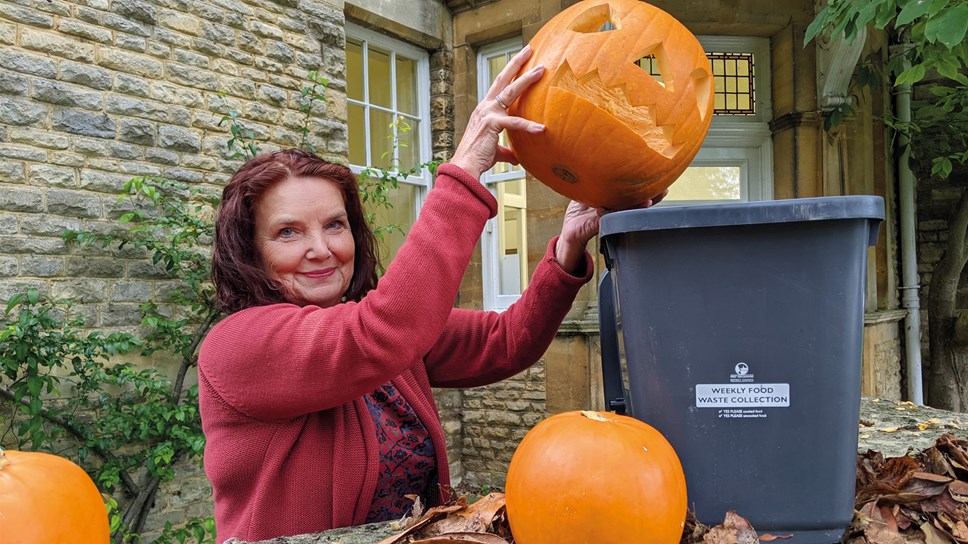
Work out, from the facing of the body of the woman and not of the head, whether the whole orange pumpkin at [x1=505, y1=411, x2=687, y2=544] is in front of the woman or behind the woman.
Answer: in front

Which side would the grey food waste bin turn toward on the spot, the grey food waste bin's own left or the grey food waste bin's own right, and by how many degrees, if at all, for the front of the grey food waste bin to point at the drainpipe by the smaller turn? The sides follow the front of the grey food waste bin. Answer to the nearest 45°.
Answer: approximately 180°

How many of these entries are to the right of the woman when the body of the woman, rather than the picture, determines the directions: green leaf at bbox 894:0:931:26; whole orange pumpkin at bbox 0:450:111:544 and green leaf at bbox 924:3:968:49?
1

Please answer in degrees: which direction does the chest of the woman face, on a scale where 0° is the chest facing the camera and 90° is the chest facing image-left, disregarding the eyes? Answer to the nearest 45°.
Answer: approximately 315°

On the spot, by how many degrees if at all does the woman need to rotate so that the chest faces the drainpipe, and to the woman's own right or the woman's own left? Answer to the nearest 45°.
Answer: approximately 90° to the woman's own left

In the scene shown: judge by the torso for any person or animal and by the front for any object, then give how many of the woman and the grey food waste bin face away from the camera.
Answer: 0

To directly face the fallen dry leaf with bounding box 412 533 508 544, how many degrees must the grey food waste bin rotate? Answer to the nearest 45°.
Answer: approximately 45° to its right

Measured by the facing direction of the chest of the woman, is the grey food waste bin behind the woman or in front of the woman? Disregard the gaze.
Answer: in front
